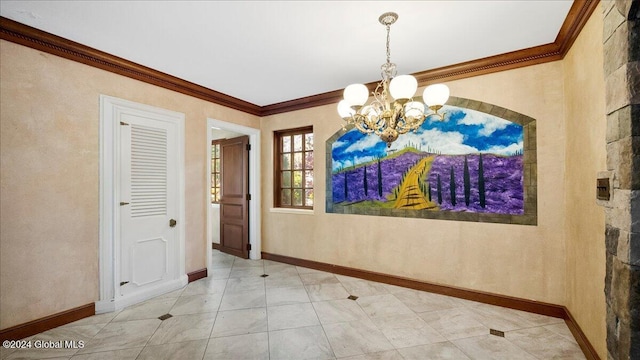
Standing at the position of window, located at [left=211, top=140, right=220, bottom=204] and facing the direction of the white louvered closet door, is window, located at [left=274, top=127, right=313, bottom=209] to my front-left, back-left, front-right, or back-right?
front-left

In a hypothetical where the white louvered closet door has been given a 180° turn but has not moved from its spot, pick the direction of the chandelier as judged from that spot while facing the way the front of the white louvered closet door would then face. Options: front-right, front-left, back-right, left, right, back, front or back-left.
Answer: back

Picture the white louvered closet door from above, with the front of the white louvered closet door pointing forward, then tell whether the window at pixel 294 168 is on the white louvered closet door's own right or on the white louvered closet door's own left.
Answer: on the white louvered closet door's own left

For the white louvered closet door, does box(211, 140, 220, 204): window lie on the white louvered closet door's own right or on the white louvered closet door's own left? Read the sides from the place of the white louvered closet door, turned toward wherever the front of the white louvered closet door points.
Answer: on the white louvered closet door's own left

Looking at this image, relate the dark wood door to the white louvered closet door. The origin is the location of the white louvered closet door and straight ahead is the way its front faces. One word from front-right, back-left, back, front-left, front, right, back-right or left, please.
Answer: left

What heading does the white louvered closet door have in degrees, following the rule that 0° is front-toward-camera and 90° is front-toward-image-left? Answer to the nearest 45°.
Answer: approximately 315°

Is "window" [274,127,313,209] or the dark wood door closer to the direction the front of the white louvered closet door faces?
the window

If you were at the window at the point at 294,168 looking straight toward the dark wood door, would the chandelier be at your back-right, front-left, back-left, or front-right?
back-left
